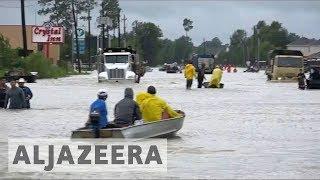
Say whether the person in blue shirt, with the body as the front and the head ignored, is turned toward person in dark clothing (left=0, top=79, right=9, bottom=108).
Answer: no

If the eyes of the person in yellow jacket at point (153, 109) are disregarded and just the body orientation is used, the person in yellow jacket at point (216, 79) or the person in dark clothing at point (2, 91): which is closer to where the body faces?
the person in yellow jacket

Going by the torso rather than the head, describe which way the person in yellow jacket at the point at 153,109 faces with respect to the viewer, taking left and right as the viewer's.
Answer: facing away from the viewer and to the right of the viewer

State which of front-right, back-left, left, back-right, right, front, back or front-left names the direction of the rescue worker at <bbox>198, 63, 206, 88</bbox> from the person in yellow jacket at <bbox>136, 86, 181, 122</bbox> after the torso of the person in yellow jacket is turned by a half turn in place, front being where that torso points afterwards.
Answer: back-right

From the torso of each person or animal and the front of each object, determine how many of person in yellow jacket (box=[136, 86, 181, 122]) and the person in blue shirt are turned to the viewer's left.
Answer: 0

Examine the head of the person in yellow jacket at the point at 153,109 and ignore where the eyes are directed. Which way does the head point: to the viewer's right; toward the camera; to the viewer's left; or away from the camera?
away from the camera

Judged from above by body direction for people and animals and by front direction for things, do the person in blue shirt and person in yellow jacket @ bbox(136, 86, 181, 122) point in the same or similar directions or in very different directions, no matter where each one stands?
same or similar directions

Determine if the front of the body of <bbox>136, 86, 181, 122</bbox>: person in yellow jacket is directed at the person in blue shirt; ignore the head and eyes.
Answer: no

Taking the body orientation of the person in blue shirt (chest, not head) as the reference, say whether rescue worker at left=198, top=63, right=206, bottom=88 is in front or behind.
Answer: in front

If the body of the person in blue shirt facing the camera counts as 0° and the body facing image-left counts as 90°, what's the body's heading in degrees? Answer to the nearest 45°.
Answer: approximately 225°
